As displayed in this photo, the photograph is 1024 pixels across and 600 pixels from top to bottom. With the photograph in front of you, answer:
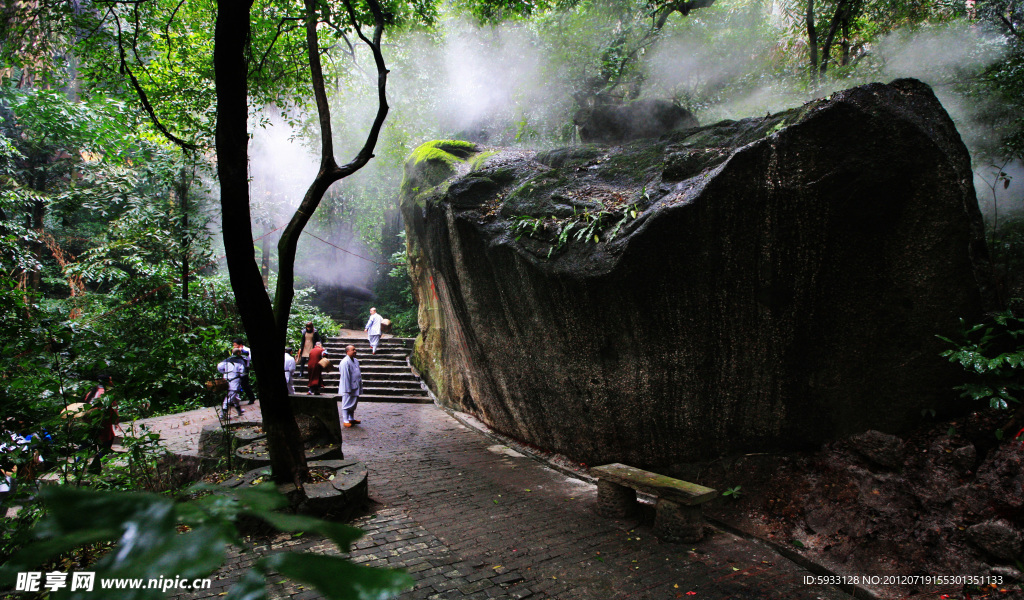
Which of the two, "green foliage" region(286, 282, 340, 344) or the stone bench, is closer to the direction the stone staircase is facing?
the stone bench

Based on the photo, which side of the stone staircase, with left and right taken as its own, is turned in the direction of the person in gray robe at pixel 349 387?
front

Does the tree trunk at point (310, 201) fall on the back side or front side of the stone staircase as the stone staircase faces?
on the front side

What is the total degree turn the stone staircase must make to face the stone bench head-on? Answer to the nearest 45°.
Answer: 0° — it already faces it

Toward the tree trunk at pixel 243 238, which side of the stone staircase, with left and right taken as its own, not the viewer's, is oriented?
front

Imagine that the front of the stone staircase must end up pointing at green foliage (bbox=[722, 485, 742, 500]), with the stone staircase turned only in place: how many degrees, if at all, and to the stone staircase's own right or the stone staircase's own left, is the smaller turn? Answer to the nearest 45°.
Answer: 0° — it already faces it

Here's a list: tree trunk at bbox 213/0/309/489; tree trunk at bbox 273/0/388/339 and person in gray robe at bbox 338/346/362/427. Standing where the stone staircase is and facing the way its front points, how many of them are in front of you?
3

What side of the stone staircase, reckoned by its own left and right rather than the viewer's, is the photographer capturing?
front
